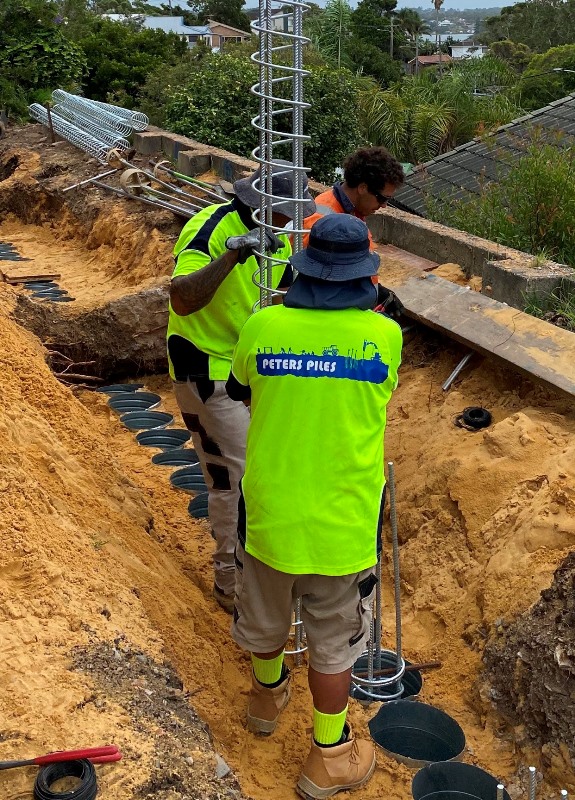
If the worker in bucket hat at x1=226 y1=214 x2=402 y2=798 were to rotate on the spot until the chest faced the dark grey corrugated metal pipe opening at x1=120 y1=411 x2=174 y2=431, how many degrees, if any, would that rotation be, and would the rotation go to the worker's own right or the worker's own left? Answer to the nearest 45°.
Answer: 0° — they already face it

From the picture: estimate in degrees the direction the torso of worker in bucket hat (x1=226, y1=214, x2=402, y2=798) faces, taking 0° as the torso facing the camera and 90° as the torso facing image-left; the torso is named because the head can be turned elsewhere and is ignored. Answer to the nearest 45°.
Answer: approximately 180°

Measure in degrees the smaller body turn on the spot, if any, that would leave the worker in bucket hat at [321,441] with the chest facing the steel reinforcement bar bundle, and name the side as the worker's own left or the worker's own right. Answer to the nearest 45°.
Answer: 0° — they already face it

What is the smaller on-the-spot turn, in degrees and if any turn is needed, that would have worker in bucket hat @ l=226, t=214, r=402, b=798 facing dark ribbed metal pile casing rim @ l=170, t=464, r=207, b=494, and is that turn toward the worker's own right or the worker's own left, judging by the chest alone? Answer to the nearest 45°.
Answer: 0° — they already face it

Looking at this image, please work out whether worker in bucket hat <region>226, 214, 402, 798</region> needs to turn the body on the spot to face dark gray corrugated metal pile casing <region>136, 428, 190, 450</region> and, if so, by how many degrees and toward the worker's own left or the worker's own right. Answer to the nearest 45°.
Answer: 0° — they already face it

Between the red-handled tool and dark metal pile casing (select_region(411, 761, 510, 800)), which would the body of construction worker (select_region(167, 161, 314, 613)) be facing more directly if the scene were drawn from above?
the dark metal pile casing

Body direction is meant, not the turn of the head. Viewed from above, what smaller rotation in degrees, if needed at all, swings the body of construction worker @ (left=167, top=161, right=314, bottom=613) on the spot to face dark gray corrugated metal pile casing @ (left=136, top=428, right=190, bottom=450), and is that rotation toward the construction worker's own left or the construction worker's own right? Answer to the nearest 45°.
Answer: approximately 135° to the construction worker's own left

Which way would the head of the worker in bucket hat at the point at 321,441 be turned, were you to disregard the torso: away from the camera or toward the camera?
away from the camera

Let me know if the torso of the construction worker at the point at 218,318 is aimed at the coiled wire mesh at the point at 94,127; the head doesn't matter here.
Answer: no

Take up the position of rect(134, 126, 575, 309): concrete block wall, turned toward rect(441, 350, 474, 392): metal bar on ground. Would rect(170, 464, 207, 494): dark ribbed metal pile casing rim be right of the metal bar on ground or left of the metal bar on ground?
right
